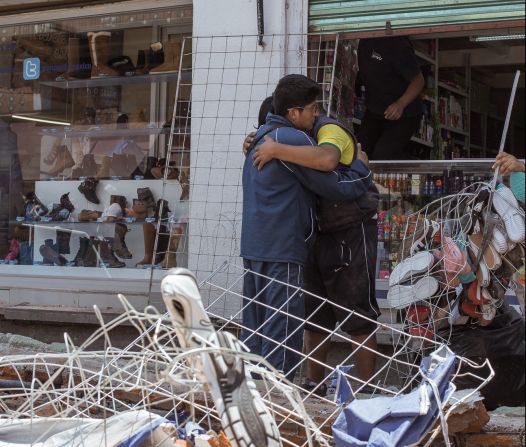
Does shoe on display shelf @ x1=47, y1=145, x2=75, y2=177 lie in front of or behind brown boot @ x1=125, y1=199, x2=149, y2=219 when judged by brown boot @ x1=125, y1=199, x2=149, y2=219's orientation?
in front

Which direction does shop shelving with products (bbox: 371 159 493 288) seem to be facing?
toward the camera

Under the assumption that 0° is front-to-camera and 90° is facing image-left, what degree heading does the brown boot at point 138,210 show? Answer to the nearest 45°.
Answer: approximately 90°

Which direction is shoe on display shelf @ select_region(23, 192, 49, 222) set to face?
to the viewer's right

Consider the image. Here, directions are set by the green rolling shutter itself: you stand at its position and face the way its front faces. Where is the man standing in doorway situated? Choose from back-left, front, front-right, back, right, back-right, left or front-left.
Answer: back

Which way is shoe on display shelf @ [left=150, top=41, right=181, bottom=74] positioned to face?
to the viewer's left

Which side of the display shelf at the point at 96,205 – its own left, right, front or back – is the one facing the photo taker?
front

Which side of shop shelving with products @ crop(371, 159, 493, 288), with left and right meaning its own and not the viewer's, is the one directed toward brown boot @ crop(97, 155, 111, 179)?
right

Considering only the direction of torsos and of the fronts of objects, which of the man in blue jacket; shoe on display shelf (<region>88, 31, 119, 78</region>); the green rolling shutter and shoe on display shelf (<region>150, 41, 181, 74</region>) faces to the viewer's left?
shoe on display shelf (<region>150, 41, 181, 74</region>)

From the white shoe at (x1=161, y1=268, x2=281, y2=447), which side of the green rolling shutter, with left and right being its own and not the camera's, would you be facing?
front
